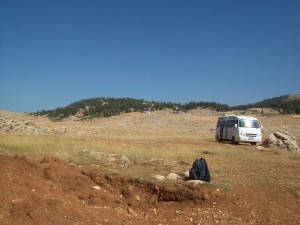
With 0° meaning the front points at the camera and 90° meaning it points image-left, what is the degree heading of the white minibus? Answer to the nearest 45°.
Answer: approximately 315°

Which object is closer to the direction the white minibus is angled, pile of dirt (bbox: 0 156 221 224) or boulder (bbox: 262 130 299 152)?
the boulder

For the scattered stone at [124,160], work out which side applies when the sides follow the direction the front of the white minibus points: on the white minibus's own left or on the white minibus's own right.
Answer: on the white minibus's own right

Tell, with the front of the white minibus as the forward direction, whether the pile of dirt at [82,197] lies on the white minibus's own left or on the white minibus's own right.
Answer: on the white minibus's own right

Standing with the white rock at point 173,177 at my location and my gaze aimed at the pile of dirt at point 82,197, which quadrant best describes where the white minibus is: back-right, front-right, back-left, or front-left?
back-right

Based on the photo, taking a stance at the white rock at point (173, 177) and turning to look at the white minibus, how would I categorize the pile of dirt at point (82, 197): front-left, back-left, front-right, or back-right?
back-left

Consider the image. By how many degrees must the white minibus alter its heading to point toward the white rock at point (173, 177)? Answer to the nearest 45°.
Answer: approximately 45° to its right
